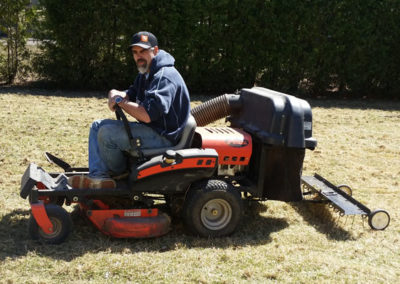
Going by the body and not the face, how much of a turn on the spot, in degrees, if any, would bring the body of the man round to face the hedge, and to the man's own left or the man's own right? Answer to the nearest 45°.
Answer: approximately 90° to the man's own right

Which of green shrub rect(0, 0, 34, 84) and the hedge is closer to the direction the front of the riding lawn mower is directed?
the green shrub

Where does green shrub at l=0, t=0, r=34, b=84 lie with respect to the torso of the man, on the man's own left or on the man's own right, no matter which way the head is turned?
on the man's own right

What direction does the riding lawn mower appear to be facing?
to the viewer's left

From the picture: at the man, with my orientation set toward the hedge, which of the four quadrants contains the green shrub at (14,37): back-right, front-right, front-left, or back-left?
front-left

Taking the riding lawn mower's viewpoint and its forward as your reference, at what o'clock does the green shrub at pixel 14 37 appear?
The green shrub is roughly at 2 o'clock from the riding lawn mower.

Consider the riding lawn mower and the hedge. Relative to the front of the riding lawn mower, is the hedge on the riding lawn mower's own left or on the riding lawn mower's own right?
on the riding lawn mower's own right

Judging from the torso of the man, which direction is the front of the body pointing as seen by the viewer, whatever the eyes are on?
to the viewer's left

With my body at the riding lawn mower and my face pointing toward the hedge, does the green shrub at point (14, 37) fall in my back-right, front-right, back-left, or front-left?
front-left
